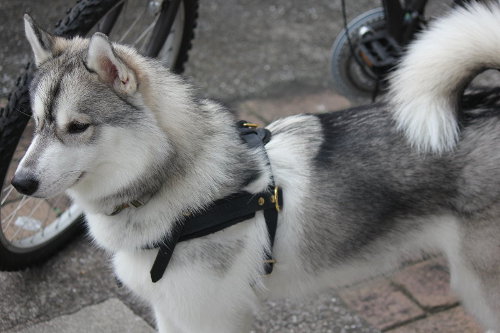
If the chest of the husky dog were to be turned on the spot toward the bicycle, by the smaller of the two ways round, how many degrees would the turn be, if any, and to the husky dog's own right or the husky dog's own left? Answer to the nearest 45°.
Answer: approximately 90° to the husky dog's own right

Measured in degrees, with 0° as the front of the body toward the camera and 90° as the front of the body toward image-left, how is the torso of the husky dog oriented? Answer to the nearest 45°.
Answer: approximately 90°
